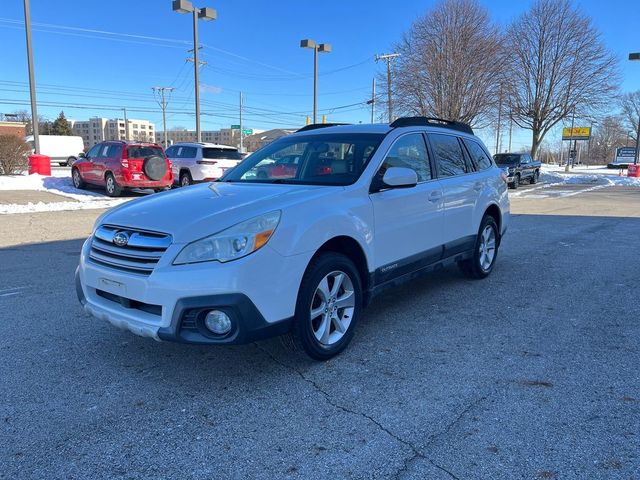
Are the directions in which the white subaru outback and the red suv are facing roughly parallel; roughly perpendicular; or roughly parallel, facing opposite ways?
roughly perpendicular

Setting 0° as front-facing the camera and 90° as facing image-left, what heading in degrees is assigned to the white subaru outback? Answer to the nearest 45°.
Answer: approximately 45°

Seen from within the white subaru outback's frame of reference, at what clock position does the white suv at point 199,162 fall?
The white suv is roughly at 4 o'clock from the white subaru outback.

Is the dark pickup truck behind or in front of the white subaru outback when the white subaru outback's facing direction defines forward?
behind

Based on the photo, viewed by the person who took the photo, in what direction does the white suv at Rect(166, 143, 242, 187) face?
facing away from the viewer and to the left of the viewer

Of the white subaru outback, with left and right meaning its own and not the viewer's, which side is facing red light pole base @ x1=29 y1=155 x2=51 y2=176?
right

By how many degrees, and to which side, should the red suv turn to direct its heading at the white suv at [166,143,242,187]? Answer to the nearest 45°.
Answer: approximately 90° to its right

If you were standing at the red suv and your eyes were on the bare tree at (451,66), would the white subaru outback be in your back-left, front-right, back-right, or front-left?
back-right

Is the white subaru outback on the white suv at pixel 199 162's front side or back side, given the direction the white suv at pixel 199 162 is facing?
on the back side

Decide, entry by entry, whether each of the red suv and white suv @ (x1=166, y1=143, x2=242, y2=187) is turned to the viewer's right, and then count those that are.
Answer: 0

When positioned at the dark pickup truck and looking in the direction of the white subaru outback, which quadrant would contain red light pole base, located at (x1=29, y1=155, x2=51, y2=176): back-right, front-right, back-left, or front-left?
front-right

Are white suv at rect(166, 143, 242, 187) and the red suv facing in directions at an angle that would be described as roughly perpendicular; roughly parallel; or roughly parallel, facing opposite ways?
roughly parallel

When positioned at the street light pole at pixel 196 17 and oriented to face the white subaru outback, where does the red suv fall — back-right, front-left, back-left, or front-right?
front-right

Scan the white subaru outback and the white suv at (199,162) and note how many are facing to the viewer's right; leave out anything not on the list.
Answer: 0

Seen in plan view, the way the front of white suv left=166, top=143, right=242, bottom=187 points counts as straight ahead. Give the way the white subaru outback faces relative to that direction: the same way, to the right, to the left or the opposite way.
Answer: to the left
